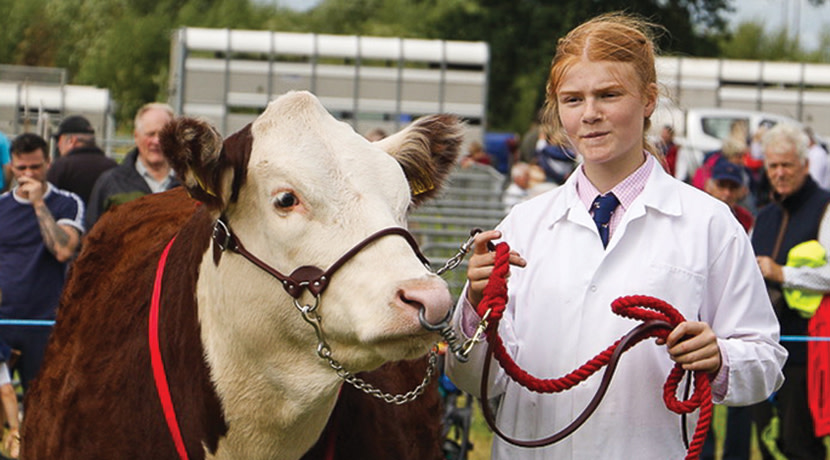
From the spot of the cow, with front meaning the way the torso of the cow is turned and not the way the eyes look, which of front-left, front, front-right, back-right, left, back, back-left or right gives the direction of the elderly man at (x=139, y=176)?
back-left

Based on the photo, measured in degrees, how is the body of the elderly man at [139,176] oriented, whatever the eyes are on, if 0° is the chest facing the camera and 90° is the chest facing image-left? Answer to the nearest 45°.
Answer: approximately 315°

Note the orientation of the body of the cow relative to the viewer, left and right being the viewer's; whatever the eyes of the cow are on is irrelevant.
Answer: facing the viewer and to the right of the viewer

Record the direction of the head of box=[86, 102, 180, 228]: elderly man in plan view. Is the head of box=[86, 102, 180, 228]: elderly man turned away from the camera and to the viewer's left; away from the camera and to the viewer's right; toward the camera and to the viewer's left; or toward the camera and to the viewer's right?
toward the camera and to the viewer's right

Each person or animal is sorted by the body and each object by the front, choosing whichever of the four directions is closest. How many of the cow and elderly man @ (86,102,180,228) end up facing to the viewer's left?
0

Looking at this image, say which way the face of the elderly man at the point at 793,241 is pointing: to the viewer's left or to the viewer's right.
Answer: to the viewer's left

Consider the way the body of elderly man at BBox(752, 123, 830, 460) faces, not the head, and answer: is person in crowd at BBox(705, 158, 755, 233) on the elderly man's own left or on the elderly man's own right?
on the elderly man's own right

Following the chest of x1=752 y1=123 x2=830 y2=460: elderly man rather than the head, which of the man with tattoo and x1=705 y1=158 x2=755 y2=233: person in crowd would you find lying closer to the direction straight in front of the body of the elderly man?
the man with tattoo

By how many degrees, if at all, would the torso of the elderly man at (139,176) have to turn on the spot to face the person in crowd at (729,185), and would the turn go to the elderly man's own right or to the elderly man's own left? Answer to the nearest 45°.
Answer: approximately 45° to the elderly man's own left

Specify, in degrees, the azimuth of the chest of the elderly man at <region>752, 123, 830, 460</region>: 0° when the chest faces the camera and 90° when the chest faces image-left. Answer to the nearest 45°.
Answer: approximately 45°

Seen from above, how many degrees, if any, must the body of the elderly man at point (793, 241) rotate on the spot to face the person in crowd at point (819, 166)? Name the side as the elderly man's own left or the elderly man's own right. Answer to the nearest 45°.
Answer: approximately 135° to the elderly man's own right
